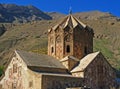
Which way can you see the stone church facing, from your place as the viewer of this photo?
facing the viewer and to the left of the viewer
